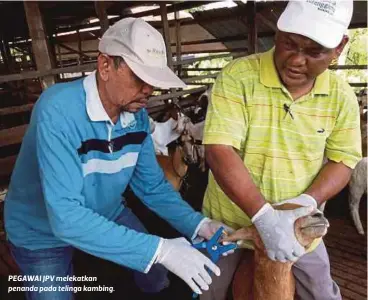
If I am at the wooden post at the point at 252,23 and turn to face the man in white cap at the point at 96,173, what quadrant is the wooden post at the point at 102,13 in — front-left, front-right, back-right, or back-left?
front-right

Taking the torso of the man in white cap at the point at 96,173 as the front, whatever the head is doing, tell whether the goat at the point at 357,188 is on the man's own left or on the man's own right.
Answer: on the man's own left

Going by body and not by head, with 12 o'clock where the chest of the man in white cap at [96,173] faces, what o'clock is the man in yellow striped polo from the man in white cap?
The man in yellow striped polo is roughly at 11 o'clock from the man in white cap.

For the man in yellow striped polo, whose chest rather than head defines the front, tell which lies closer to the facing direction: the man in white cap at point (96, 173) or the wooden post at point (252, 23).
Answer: the man in white cap

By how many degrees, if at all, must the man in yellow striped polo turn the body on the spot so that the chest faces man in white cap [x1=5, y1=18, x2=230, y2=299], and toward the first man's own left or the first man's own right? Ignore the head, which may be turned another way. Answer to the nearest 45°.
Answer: approximately 90° to the first man's own right

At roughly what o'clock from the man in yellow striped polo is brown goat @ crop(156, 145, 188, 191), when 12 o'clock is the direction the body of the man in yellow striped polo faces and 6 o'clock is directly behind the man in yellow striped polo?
The brown goat is roughly at 5 o'clock from the man in yellow striped polo.

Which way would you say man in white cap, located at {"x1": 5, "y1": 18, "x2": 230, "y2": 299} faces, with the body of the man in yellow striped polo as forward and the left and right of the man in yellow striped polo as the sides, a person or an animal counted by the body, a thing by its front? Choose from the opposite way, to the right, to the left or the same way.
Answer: to the left

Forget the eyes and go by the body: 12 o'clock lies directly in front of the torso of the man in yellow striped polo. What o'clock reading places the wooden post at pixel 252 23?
The wooden post is roughly at 6 o'clock from the man in yellow striped polo.

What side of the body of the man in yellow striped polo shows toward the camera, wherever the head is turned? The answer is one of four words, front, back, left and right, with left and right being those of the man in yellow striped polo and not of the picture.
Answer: front

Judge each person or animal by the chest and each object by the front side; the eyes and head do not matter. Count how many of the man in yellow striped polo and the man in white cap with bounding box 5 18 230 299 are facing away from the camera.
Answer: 0

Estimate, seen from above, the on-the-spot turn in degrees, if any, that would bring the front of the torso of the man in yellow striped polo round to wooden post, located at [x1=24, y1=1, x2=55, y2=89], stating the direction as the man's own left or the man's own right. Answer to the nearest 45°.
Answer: approximately 135° to the man's own right

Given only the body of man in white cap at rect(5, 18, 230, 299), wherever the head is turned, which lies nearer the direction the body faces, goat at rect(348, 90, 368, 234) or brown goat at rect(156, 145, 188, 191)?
the goat
